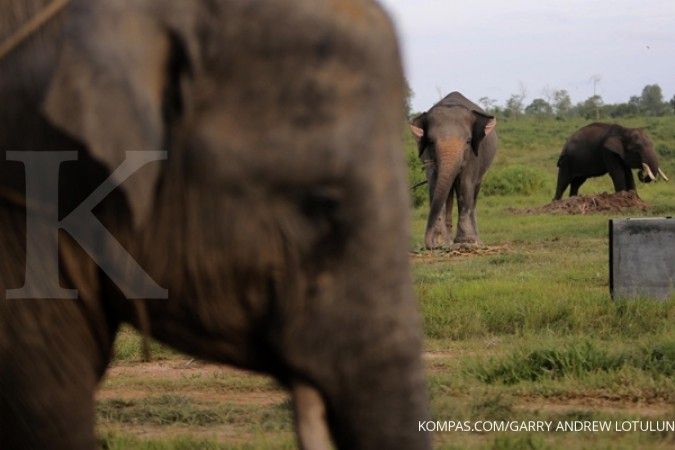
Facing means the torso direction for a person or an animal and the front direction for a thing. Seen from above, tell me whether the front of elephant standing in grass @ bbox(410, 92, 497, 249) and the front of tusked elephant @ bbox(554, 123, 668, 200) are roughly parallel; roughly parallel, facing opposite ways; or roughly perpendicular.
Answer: roughly perpendicular

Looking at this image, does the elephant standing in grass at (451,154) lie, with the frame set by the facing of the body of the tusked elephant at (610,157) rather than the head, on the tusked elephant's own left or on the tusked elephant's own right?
on the tusked elephant's own right

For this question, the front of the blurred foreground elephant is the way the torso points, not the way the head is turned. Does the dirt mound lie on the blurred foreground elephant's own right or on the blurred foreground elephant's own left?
on the blurred foreground elephant's own left

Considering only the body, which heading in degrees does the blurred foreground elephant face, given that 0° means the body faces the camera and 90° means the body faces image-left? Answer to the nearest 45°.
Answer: approximately 270°

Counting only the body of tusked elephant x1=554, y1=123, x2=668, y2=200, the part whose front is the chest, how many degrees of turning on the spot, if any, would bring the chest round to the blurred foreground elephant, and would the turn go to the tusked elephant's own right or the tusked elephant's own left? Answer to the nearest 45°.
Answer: approximately 90° to the tusked elephant's own right

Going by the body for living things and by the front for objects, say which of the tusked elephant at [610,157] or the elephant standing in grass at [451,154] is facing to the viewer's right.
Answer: the tusked elephant

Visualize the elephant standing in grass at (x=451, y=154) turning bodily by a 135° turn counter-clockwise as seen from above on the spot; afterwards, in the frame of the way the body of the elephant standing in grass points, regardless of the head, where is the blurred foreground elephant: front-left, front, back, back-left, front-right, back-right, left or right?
back-right

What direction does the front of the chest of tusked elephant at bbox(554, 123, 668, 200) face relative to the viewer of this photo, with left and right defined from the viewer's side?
facing to the right of the viewer

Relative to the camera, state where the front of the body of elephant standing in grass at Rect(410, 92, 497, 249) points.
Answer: toward the camera
